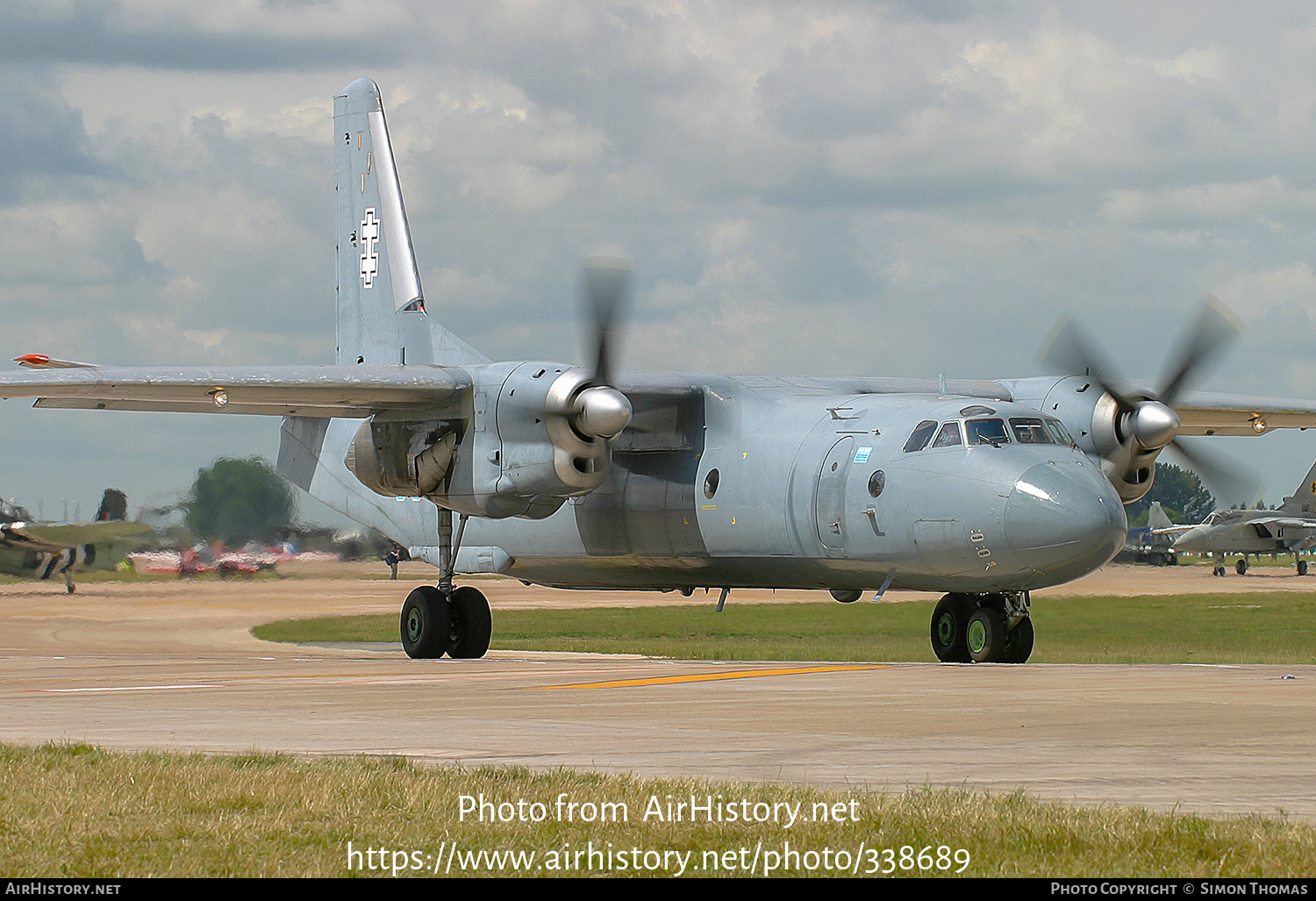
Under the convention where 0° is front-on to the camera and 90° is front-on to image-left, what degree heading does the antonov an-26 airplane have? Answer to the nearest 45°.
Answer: approximately 315°
